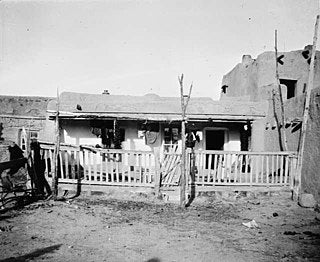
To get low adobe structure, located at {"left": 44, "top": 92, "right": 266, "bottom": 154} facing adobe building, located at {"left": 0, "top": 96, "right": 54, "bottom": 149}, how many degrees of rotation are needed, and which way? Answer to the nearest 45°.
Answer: approximately 135° to its right

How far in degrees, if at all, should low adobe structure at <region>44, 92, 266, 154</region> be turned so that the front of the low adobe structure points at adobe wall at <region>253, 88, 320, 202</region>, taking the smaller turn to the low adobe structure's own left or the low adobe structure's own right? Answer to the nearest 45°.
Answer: approximately 45° to the low adobe structure's own left

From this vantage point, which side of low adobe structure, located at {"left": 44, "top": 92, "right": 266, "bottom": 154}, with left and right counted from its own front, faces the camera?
front

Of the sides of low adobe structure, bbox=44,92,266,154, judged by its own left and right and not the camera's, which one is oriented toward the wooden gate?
front

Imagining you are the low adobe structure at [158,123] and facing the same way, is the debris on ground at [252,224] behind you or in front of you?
in front

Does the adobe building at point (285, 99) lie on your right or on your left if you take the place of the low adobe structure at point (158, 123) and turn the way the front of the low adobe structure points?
on your left

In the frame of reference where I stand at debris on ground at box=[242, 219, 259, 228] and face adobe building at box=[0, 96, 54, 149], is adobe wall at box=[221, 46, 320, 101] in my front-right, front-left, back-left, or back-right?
front-right

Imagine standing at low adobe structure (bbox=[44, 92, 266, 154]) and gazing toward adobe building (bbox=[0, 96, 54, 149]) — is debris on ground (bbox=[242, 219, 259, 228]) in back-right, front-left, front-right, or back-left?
back-left

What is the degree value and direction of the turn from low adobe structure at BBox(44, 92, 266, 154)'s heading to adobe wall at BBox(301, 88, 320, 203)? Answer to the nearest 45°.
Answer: approximately 45° to its left

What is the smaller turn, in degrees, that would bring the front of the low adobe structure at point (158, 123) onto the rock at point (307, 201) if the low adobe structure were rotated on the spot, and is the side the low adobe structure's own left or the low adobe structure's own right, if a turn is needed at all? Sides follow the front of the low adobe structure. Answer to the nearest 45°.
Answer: approximately 45° to the low adobe structure's own left

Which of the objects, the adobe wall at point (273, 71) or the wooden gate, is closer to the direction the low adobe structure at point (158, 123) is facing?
the wooden gate
